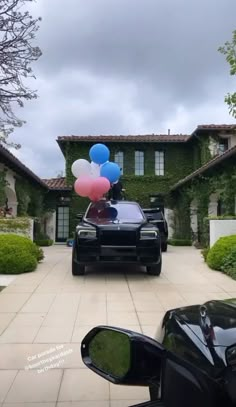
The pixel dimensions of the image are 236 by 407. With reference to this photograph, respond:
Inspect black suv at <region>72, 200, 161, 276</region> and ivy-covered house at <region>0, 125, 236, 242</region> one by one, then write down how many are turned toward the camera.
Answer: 2

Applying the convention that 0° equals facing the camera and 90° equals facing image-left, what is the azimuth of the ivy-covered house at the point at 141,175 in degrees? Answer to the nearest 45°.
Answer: approximately 0°

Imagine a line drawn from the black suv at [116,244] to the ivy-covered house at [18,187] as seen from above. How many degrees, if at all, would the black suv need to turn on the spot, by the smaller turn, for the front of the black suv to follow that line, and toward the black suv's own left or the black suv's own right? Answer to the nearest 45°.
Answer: approximately 135° to the black suv's own right

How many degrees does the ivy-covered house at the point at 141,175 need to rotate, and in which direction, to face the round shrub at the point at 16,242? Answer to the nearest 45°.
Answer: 0° — it already faces it

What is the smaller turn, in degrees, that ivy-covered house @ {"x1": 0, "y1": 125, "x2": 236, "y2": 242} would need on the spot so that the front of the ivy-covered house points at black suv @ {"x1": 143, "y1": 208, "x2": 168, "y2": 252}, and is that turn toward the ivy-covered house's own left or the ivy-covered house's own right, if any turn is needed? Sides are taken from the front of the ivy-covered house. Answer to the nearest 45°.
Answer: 0° — it already faces it

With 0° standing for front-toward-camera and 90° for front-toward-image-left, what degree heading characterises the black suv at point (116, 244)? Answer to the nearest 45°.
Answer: approximately 0°

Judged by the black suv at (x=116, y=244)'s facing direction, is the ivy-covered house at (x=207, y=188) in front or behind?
behind
